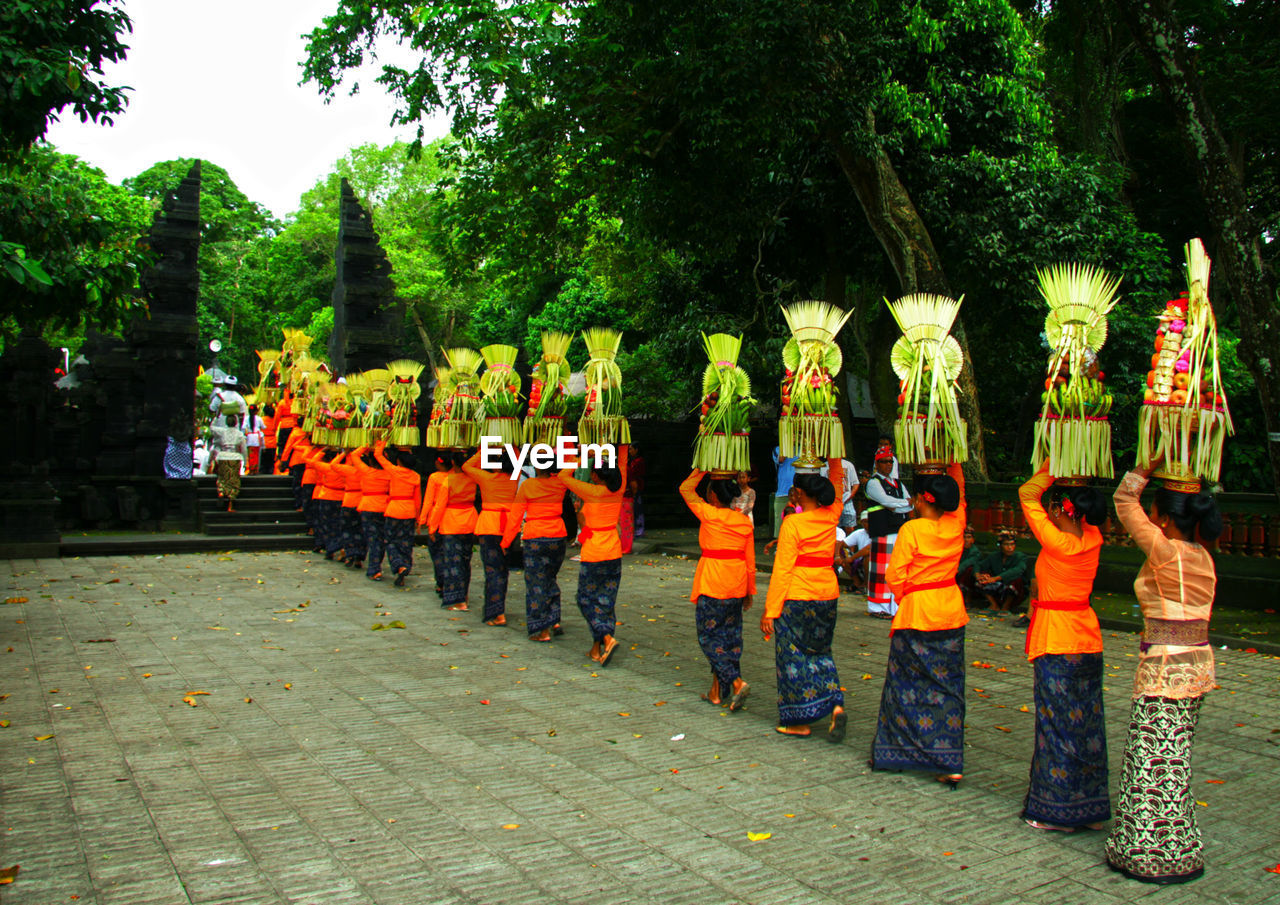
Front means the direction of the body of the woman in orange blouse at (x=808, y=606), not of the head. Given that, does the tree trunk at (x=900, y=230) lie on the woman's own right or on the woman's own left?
on the woman's own right

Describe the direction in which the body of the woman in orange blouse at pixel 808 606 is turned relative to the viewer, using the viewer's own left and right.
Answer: facing away from the viewer and to the left of the viewer

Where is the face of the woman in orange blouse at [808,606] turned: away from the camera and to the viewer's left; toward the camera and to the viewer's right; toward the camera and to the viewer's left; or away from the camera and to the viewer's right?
away from the camera and to the viewer's left

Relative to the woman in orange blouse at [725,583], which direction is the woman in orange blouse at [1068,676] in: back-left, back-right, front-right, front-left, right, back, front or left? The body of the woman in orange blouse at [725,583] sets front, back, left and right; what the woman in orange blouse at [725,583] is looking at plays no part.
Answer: back

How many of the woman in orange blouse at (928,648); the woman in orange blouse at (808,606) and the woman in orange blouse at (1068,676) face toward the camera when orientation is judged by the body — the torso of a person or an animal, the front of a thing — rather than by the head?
0

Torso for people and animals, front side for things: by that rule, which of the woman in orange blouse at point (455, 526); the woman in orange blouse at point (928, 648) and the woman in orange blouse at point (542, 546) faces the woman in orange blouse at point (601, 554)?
the woman in orange blouse at point (928, 648)

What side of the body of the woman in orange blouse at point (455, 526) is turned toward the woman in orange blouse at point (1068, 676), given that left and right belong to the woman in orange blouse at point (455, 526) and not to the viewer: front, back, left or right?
back

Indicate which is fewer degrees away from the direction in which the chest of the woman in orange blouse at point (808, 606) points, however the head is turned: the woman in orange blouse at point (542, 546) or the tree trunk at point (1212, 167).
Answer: the woman in orange blouse

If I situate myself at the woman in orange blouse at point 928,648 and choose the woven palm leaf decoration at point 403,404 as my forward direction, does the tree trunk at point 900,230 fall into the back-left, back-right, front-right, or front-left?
front-right

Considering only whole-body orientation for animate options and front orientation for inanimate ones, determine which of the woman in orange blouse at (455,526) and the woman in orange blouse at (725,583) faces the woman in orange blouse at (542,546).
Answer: the woman in orange blouse at (725,583)

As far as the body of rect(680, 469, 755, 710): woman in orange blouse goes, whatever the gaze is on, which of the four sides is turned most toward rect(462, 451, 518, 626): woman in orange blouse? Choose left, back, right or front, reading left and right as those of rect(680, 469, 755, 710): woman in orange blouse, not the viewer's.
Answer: front

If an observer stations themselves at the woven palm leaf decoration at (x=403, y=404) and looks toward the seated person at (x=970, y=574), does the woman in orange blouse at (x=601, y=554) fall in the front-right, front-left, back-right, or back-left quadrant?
front-right

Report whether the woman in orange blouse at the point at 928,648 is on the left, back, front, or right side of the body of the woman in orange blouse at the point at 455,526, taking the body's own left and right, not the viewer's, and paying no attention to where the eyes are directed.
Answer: back

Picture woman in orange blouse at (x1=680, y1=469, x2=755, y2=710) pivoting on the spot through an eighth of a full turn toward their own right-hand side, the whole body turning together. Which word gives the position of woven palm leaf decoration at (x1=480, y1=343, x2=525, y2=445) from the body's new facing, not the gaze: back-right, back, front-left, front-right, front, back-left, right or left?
front-left

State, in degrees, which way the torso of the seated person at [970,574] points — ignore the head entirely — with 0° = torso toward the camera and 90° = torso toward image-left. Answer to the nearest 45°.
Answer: approximately 45°

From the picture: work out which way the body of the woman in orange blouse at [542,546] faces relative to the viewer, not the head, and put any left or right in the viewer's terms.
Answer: facing away from the viewer and to the left of the viewer
